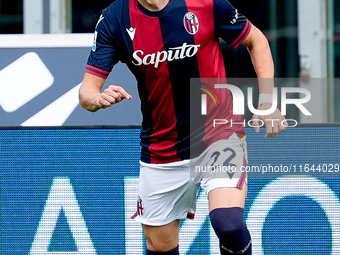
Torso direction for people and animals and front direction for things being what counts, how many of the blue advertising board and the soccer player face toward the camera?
2

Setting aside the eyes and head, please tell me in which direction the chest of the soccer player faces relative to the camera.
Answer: toward the camera
